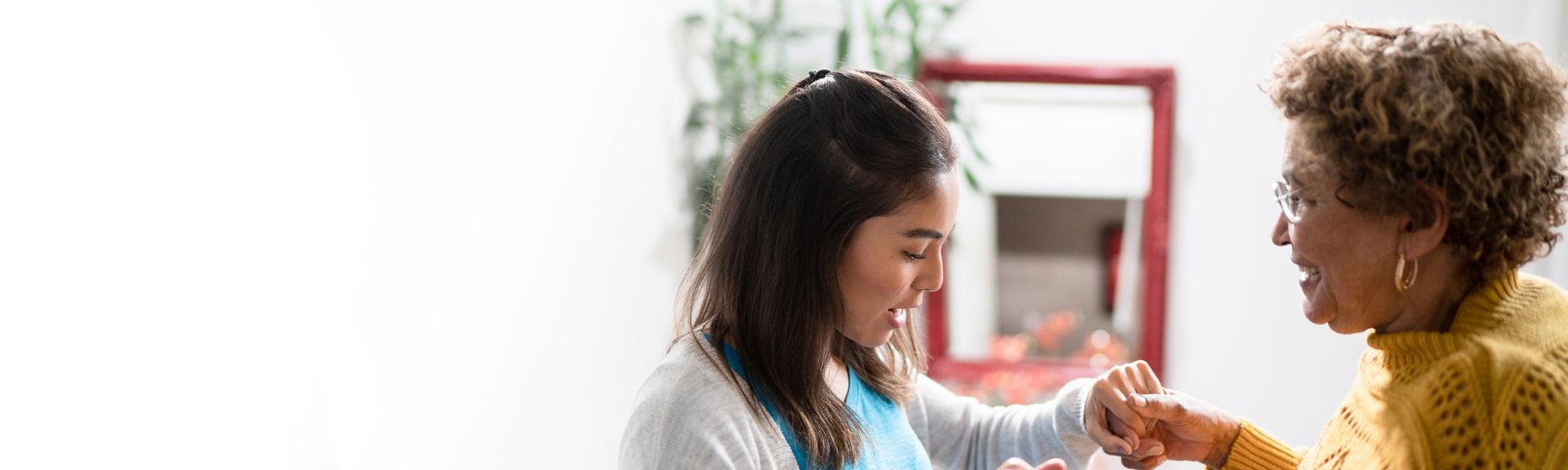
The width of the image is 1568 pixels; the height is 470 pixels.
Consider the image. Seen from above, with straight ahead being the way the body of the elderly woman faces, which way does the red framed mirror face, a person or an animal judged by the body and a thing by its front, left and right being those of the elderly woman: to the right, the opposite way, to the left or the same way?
to the left

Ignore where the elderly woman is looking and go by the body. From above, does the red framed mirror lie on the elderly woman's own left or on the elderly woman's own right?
on the elderly woman's own right

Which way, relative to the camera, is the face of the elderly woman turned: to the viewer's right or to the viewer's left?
to the viewer's left

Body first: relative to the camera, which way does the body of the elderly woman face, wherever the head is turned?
to the viewer's left

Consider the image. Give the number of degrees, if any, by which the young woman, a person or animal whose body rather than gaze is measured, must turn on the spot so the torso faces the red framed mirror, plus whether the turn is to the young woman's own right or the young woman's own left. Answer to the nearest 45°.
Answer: approximately 135° to the young woman's own left

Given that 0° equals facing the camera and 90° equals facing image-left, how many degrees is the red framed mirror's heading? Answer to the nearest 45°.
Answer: approximately 0°
